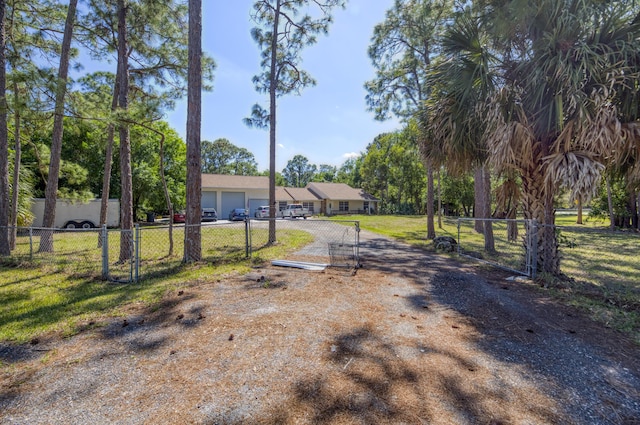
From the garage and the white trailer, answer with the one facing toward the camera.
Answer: the garage

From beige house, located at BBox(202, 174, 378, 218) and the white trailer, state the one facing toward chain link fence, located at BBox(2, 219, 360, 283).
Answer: the beige house

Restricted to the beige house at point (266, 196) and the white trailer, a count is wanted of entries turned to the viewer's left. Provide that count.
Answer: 1

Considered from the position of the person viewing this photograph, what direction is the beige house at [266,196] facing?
facing the viewer

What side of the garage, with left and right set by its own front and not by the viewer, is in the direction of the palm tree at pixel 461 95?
front

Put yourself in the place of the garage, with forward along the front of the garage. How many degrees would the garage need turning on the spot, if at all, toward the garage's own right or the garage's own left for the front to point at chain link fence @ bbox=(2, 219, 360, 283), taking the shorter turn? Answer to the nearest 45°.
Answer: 0° — it already faces it

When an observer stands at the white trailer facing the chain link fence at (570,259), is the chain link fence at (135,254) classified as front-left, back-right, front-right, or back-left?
front-right

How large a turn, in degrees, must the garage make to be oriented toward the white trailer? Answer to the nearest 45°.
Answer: approximately 45° to its right

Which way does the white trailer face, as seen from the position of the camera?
facing to the left of the viewer

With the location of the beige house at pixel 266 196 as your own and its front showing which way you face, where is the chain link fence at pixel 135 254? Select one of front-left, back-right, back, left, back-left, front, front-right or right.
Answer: front

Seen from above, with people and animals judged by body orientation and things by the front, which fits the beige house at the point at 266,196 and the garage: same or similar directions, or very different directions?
same or similar directions

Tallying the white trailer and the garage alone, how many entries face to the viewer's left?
1

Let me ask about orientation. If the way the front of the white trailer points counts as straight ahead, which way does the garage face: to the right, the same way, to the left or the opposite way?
to the left

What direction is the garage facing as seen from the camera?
toward the camera
